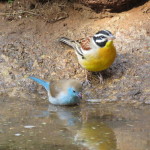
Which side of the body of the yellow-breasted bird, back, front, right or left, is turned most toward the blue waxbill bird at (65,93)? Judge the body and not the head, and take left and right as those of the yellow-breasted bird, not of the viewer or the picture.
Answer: right

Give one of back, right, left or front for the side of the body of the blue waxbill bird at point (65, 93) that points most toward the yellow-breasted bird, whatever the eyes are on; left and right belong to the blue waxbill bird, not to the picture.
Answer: left

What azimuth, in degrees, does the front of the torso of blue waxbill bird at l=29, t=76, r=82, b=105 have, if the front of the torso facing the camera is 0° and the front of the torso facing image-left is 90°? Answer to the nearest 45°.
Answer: approximately 315°

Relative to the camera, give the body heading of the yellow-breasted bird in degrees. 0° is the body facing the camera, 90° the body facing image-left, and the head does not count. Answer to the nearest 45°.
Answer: approximately 315°
